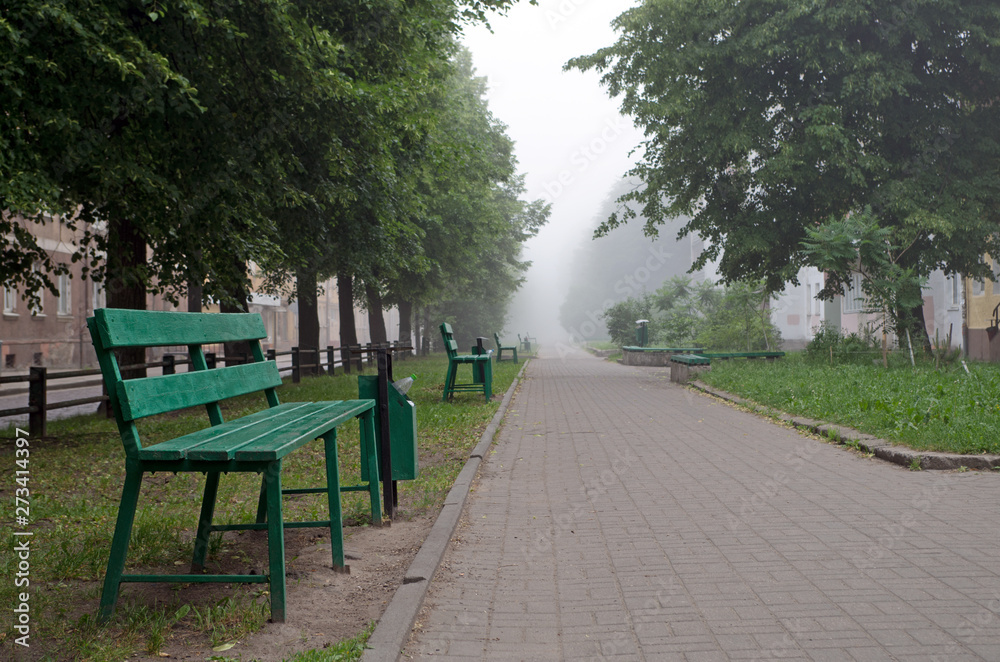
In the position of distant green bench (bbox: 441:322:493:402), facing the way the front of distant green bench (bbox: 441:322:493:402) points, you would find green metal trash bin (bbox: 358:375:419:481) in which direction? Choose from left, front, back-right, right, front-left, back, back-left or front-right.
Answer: right

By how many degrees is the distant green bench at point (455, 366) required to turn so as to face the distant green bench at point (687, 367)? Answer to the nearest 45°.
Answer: approximately 45° to its left

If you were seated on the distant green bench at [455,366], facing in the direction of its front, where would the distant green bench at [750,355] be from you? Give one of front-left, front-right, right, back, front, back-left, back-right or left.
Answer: front-left

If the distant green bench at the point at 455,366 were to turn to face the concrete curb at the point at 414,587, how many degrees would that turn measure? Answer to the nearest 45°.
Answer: approximately 90° to its right

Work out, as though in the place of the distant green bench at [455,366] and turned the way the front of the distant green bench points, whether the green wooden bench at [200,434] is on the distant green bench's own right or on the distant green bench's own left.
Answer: on the distant green bench's own right

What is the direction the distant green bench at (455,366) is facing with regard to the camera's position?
facing to the right of the viewer

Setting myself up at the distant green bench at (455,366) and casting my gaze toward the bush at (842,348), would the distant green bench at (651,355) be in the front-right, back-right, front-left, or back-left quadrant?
front-left

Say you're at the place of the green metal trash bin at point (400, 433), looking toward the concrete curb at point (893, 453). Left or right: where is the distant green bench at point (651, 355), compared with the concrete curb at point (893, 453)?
left

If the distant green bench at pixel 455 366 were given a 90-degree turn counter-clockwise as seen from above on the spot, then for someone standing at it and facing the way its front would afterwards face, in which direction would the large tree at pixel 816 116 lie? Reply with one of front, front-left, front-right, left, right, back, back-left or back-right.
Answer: front-right

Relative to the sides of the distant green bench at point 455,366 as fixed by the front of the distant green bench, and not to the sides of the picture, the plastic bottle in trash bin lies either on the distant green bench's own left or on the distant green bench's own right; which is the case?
on the distant green bench's own right

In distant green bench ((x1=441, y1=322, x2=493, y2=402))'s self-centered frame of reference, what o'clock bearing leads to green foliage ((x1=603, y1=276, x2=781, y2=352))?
The green foliage is roughly at 10 o'clock from the distant green bench.

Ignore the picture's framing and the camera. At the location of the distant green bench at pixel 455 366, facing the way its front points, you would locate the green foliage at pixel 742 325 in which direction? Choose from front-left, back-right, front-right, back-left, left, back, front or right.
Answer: front-left

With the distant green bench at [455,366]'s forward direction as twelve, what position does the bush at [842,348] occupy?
The bush is roughly at 11 o'clock from the distant green bench.
